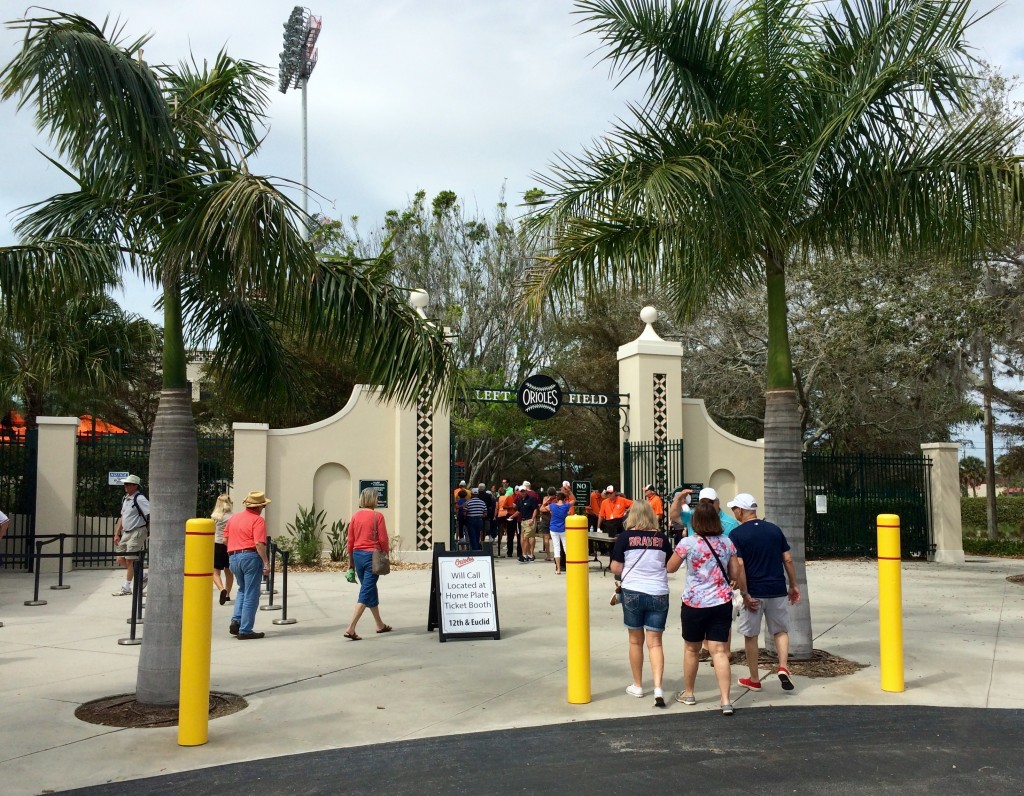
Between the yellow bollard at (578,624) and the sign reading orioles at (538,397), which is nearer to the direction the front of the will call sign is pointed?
the yellow bollard

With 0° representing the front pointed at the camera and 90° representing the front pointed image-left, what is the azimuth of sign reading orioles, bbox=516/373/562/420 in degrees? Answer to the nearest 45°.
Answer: approximately 0°

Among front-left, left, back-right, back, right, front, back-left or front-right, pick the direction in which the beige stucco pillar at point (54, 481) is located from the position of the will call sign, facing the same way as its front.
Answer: back-right

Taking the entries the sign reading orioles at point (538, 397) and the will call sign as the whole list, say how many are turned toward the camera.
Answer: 2

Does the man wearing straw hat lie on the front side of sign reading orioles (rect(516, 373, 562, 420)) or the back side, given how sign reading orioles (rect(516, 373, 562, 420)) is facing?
on the front side

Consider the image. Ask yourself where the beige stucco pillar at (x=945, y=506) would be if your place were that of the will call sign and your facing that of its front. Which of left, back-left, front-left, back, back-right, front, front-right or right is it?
back-left

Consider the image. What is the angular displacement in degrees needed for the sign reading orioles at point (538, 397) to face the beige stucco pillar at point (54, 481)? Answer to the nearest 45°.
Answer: approximately 90° to its right

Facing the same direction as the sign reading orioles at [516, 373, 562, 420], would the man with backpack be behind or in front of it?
in front

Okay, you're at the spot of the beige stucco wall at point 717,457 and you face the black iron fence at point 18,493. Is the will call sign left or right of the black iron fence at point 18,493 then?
left

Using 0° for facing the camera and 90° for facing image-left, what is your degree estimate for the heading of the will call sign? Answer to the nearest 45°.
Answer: approximately 0°

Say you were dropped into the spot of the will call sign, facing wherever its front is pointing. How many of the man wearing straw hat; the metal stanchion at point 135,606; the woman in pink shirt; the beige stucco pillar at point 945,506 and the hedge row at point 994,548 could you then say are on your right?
3

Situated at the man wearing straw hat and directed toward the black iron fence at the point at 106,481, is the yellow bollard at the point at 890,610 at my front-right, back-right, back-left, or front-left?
back-right
